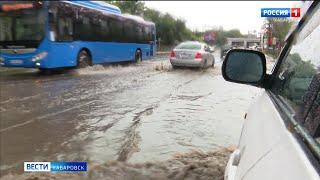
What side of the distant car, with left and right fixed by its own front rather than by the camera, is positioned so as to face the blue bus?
left

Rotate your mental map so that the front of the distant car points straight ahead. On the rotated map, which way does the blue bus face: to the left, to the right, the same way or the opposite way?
the opposite way

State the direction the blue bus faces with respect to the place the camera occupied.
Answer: facing the viewer and to the left of the viewer

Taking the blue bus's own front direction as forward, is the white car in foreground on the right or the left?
on its left

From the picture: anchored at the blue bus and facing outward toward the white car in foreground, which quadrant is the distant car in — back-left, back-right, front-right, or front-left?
back-left

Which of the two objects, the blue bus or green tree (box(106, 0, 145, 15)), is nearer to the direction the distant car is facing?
the green tree

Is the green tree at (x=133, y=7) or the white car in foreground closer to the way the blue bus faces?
the white car in foreground

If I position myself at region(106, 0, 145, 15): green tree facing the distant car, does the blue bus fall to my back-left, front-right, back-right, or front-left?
front-right

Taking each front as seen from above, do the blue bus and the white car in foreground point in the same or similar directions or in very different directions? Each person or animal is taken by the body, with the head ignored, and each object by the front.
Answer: very different directions

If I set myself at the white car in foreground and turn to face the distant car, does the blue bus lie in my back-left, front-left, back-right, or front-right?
front-left

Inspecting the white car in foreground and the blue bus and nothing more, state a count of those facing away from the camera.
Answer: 1

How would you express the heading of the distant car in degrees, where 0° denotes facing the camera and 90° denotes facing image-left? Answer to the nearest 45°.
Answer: approximately 225°

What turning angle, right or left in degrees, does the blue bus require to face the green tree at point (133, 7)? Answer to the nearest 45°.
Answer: approximately 135° to its right

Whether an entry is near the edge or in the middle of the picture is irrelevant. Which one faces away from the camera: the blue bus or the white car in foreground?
the white car in foreground

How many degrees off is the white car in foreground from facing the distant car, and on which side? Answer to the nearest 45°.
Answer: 0° — it already faces it

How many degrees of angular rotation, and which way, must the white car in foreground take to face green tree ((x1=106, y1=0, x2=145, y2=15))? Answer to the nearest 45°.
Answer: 0° — it already faces it
